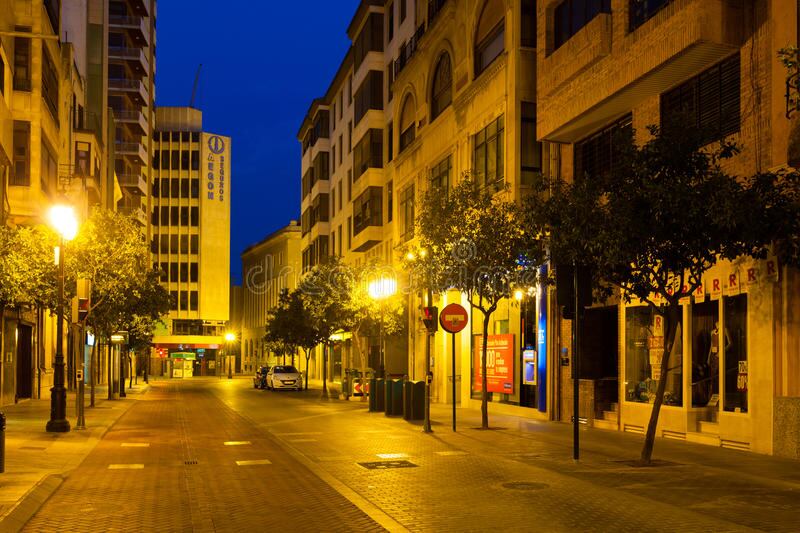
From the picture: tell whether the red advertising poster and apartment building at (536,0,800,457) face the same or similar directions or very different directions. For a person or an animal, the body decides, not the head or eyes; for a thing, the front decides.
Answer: same or similar directions

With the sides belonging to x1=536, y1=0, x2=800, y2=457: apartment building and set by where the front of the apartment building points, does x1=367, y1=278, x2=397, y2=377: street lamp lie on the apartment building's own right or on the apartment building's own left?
on the apartment building's own right

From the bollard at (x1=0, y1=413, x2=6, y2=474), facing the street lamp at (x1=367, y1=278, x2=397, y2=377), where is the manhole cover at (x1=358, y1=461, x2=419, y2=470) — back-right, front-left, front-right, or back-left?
front-right

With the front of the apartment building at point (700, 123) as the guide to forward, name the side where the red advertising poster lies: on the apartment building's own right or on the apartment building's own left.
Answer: on the apartment building's own right

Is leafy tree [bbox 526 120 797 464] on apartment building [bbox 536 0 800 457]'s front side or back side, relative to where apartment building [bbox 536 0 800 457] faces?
on the front side

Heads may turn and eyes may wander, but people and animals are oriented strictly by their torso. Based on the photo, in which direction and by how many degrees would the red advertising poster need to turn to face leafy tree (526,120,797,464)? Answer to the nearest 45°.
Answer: approximately 45° to its left

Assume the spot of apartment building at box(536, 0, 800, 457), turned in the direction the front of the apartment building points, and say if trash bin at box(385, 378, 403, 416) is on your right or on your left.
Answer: on your right

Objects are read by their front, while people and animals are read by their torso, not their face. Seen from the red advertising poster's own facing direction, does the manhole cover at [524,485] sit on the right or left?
on its left

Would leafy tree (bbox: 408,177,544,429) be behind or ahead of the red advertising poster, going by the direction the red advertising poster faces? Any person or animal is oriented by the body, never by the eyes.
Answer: ahead

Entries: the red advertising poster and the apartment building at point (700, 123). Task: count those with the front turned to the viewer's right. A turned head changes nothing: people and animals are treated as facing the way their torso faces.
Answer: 0

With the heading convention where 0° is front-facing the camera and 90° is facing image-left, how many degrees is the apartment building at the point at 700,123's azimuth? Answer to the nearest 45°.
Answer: approximately 45°

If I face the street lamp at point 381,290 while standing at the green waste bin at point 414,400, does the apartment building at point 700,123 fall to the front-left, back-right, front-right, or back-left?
back-right
